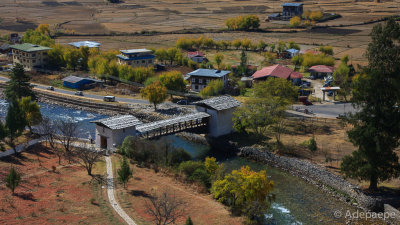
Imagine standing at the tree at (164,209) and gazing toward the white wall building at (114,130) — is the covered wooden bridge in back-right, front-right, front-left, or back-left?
front-right

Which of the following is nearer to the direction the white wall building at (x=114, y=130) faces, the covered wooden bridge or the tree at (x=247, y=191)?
the tree

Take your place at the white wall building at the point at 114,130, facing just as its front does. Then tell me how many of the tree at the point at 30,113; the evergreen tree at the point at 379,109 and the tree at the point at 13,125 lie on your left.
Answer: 1

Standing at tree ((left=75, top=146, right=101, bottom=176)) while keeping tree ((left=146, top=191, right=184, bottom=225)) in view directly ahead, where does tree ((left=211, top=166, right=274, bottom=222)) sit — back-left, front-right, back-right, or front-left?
front-left

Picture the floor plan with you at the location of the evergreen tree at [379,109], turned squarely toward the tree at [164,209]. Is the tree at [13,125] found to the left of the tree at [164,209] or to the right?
right

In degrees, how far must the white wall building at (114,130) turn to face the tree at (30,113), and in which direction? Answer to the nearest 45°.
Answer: approximately 90° to its right

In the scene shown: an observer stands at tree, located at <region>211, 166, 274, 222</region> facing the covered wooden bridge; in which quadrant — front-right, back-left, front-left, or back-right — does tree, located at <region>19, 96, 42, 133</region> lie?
front-left

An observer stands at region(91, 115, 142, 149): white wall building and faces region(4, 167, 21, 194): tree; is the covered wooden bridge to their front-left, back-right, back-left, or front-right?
back-left

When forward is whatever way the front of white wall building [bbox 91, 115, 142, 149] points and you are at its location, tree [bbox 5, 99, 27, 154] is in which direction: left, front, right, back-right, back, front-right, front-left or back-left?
front-right

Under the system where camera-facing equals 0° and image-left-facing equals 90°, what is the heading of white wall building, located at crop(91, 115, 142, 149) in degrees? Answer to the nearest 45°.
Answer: approximately 45°

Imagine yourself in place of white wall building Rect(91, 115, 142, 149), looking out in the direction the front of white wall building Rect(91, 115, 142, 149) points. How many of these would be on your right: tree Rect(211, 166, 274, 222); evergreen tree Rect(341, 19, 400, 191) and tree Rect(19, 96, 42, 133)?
1

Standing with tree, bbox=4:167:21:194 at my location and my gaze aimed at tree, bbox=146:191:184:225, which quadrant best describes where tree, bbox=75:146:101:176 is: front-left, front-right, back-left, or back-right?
front-left

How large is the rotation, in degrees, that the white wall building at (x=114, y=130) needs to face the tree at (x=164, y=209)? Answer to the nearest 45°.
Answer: approximately 45° to its left

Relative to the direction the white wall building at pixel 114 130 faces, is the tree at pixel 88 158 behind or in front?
in front

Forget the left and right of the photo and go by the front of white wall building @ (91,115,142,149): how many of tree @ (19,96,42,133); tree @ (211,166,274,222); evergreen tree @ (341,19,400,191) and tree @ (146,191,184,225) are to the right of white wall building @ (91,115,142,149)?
1

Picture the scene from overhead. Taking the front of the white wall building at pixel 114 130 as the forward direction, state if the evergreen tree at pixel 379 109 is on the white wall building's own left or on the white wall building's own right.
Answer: on the white wall building's own left

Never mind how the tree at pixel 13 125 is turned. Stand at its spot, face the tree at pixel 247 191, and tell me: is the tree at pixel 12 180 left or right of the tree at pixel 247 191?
right
